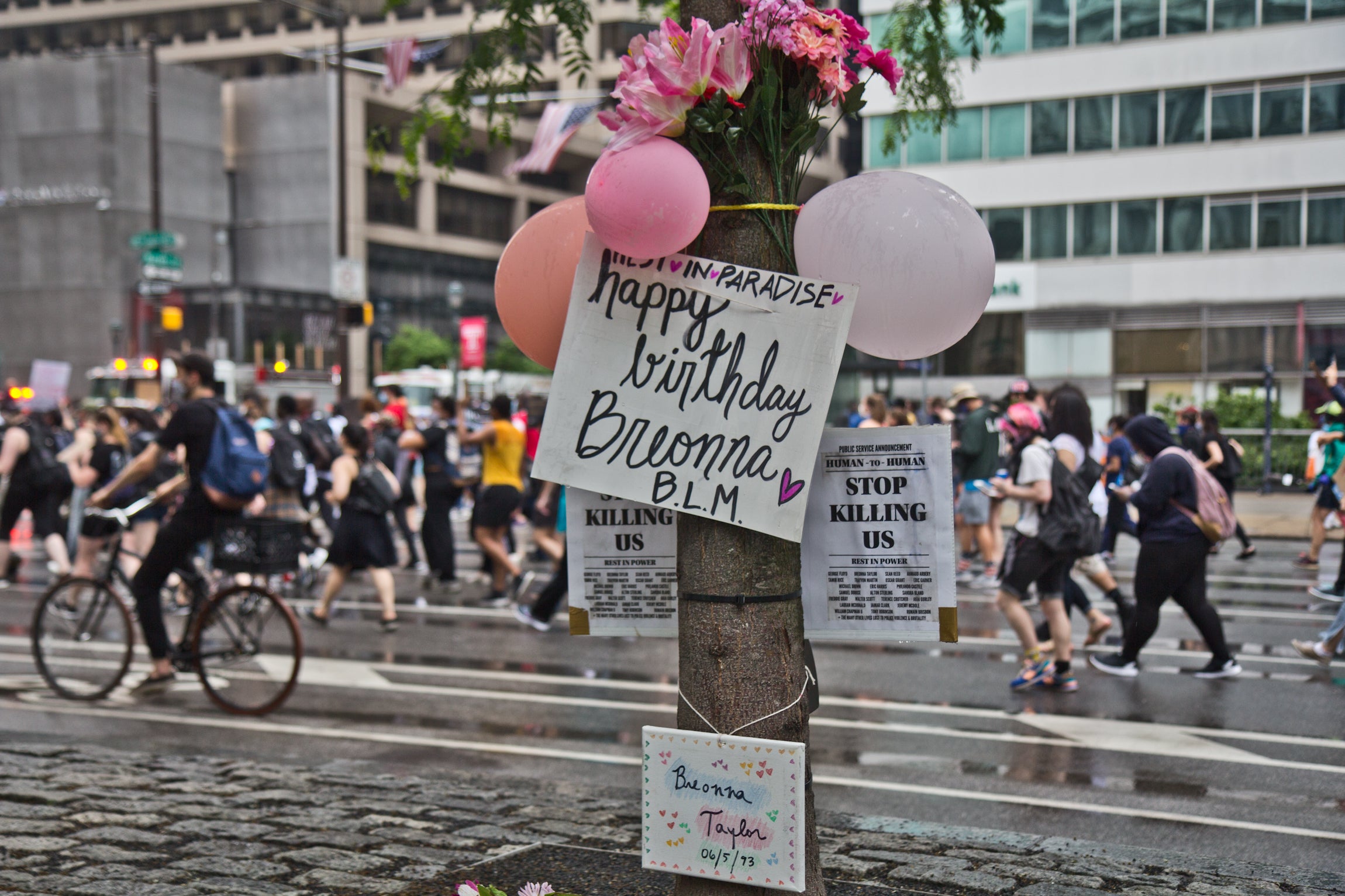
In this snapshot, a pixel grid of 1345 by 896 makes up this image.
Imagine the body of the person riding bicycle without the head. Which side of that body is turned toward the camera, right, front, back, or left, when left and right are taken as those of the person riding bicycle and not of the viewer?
left

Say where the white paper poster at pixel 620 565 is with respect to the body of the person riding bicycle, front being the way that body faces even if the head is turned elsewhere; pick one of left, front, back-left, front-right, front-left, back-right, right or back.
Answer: left

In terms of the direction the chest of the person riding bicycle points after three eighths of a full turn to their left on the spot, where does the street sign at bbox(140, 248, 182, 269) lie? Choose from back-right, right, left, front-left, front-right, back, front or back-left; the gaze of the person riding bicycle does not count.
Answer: back-left

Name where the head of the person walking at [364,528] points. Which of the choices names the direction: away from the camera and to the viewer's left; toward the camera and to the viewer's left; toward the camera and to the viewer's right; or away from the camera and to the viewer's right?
away from the camera and to the viewer's left

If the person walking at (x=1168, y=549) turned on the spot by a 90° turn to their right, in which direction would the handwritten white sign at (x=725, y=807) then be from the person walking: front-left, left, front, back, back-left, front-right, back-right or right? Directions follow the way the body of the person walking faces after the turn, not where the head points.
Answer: back

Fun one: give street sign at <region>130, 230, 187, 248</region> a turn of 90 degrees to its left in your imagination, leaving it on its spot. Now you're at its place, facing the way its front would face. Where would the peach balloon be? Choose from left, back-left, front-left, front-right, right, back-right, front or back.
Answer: right

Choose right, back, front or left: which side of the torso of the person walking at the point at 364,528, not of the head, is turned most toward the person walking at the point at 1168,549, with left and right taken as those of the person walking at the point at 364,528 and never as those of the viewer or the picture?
back

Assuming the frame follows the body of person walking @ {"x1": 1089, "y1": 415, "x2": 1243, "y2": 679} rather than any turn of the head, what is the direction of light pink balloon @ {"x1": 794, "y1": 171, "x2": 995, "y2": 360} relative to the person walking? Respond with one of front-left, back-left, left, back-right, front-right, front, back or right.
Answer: left

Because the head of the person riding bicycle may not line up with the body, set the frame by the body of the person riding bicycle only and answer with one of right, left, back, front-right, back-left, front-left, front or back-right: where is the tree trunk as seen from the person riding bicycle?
left

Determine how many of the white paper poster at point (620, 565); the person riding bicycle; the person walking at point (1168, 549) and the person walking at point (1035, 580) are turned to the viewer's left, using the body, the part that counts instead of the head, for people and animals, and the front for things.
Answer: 3

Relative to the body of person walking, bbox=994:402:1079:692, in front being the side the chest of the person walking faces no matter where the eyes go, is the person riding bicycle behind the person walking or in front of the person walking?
in front

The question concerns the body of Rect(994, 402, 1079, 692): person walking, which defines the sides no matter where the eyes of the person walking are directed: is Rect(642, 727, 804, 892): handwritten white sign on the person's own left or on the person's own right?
on the person's own left

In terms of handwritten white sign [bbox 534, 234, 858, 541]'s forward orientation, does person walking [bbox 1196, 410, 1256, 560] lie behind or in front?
behind

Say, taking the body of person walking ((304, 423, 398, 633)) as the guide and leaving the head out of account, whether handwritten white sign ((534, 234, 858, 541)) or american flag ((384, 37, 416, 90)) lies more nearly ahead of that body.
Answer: the american flag

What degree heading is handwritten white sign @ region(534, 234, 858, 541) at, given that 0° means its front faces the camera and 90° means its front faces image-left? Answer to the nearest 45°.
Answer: approximately 0°

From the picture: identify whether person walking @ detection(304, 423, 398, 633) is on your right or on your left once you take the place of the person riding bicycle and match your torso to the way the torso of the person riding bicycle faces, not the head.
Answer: on your right

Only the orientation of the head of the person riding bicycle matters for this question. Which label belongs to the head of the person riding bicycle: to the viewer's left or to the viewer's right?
to the viewer's left

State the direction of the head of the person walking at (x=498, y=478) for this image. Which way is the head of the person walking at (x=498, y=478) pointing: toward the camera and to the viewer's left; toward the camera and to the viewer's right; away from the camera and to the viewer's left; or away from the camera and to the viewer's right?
away from the camera and to the viewer's left

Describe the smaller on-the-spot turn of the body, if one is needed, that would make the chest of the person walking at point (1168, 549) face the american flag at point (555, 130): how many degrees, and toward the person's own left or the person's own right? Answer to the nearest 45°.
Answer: approximately 45° to the person's own right
